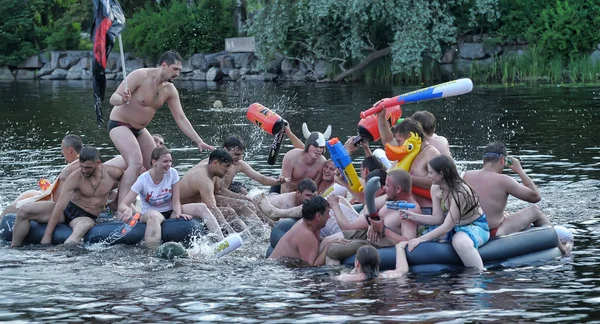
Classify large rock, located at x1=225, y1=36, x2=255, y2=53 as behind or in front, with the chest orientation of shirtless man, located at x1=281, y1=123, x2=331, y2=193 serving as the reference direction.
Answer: behind

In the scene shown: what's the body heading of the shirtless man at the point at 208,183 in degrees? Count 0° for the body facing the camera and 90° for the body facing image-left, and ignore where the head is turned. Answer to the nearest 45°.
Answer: approximately 270°

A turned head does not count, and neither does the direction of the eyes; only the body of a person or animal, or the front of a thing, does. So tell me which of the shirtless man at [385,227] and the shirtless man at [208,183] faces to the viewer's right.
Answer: the shirtless man at [208,183]

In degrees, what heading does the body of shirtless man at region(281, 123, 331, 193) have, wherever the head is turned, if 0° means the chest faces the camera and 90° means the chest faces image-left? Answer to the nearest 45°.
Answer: approximately 315°

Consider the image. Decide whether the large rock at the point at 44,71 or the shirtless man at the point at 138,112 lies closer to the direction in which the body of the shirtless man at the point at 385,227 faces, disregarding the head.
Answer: the shirtless man

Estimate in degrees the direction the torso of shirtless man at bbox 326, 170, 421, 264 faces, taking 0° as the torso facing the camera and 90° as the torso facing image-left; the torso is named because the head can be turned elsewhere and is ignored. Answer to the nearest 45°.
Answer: approximately 90°

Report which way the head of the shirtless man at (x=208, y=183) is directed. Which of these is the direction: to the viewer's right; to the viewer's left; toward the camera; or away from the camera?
to the viewer's right

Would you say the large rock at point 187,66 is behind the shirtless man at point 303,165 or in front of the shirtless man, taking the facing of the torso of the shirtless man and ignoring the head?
behind
